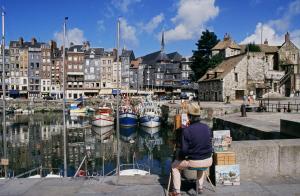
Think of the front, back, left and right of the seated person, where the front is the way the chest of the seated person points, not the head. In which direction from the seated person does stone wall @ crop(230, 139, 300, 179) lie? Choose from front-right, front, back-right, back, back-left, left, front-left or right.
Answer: right

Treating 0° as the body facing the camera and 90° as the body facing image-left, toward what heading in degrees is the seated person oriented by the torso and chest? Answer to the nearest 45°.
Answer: approximately 135°
